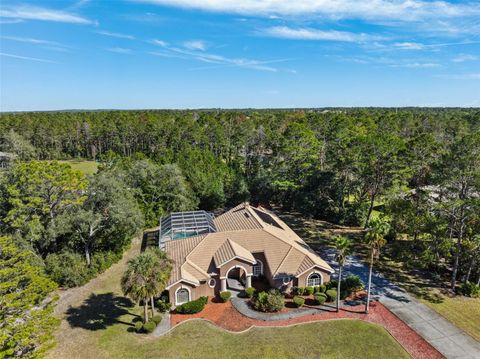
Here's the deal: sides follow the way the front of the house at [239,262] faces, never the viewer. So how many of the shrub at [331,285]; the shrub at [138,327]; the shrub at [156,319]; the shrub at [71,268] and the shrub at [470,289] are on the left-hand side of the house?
2

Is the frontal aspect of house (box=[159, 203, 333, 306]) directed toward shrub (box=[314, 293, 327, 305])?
no

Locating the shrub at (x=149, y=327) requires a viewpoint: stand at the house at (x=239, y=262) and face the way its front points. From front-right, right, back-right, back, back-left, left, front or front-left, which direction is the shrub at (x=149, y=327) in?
front-right

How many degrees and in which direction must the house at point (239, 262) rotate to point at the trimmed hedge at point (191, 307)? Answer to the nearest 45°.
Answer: approximately 45° to its right

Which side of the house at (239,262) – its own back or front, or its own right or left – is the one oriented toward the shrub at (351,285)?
left

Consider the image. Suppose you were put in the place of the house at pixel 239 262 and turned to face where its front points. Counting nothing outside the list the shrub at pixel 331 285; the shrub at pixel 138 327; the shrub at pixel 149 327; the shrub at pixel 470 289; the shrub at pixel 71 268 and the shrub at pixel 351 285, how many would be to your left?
3

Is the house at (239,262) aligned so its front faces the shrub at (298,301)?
no

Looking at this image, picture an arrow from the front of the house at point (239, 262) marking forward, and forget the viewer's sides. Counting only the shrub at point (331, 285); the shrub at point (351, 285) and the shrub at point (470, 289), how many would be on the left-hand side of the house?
3

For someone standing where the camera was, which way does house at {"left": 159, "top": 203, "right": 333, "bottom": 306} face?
facing the viewer

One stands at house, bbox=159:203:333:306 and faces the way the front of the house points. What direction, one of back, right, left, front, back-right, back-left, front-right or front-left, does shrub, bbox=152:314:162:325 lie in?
front-right

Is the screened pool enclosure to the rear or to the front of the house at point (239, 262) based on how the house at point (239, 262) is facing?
to the rear

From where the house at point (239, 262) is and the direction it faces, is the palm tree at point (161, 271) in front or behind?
in front

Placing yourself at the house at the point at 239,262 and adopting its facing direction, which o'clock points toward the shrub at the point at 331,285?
The shrub is roughly at 9 o'clock from the house.

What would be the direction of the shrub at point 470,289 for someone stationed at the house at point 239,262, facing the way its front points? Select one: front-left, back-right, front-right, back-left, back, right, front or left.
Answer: left

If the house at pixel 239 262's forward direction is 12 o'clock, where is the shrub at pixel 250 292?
The shrub is roughly at 11 o'clock from the house.
